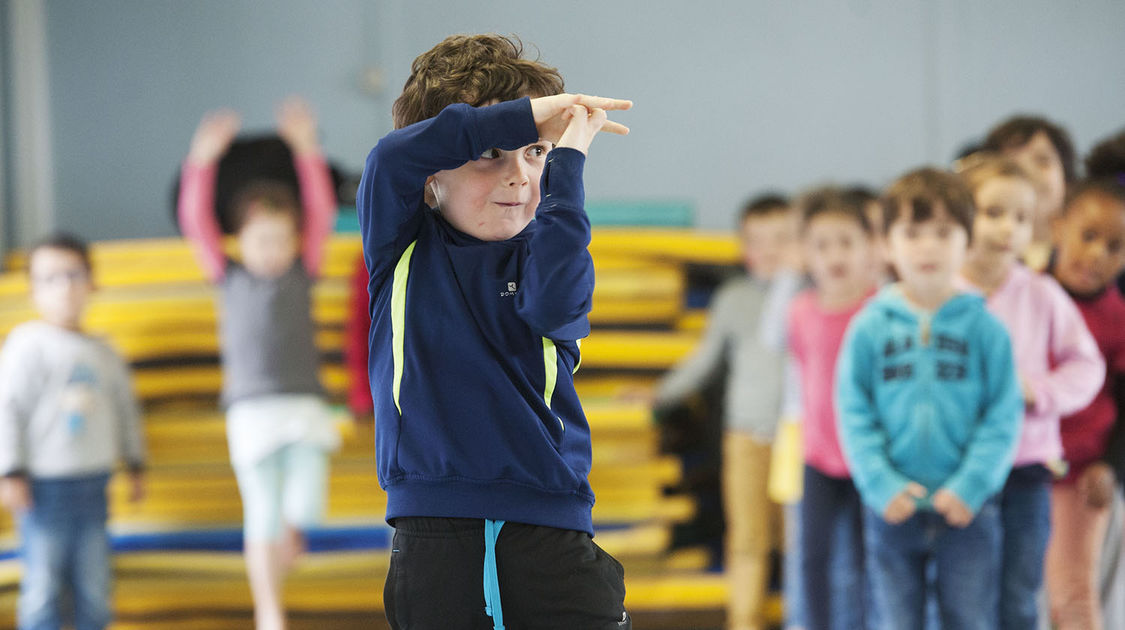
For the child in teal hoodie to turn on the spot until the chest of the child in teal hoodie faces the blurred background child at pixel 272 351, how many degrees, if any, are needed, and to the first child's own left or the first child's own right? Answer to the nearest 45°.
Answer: approximately 90° to the first child's own right

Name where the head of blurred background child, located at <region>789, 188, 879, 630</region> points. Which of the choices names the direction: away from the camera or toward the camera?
toward the camera

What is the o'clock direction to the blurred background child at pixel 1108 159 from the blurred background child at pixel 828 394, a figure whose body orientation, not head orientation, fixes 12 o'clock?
the blurred background child at pixel 1108 159 is roughly at 8 o'clock from the blurred background child at pixel 828 394.

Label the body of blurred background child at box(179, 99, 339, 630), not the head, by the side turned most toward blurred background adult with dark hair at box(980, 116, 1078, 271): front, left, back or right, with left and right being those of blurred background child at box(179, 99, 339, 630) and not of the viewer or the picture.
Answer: left

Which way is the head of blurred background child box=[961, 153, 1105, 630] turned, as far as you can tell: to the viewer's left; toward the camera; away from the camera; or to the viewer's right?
toward the camera

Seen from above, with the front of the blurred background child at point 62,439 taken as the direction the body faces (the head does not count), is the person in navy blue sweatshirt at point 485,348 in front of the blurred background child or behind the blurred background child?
in front

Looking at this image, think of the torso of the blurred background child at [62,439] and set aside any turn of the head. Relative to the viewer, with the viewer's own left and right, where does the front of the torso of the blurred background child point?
facing the viewer

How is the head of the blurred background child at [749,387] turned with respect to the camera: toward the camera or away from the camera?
toward the camera

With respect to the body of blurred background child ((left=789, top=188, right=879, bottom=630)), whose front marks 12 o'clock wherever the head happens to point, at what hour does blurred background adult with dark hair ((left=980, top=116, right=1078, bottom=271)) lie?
blurred background adult with dark hair ((left=980, top=116, right=1078, bottom=271)) is roughly at 8 o'clock from blurred background child ((left=789, top=188, right=879, bottom=630)).

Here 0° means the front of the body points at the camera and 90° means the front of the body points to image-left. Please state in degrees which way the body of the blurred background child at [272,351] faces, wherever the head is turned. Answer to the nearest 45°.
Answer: approximately 0°

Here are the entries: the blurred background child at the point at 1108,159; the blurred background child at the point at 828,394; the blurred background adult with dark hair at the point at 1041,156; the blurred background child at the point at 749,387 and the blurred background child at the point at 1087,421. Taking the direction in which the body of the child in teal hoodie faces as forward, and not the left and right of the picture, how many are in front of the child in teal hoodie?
0

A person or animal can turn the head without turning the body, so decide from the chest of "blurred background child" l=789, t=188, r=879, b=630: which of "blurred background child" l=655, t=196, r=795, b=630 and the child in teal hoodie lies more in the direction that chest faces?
the child in teal hoodie

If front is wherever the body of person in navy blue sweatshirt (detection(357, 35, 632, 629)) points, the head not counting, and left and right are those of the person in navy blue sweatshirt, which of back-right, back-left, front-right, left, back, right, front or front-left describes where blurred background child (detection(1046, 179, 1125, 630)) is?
left

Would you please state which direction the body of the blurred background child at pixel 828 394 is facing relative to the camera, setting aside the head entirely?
toward the camera

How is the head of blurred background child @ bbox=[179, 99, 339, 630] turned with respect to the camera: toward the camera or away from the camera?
toward the camera

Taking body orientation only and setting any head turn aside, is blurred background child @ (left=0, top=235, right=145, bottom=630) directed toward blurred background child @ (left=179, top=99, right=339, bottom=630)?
no

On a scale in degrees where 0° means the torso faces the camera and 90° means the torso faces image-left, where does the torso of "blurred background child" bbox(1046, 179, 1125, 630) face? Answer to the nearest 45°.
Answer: approximately 45°

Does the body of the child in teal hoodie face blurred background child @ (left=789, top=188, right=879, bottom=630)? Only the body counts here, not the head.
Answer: no

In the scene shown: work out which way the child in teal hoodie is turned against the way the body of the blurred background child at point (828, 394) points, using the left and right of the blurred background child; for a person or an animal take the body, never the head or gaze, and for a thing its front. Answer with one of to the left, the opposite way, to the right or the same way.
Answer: the same way
